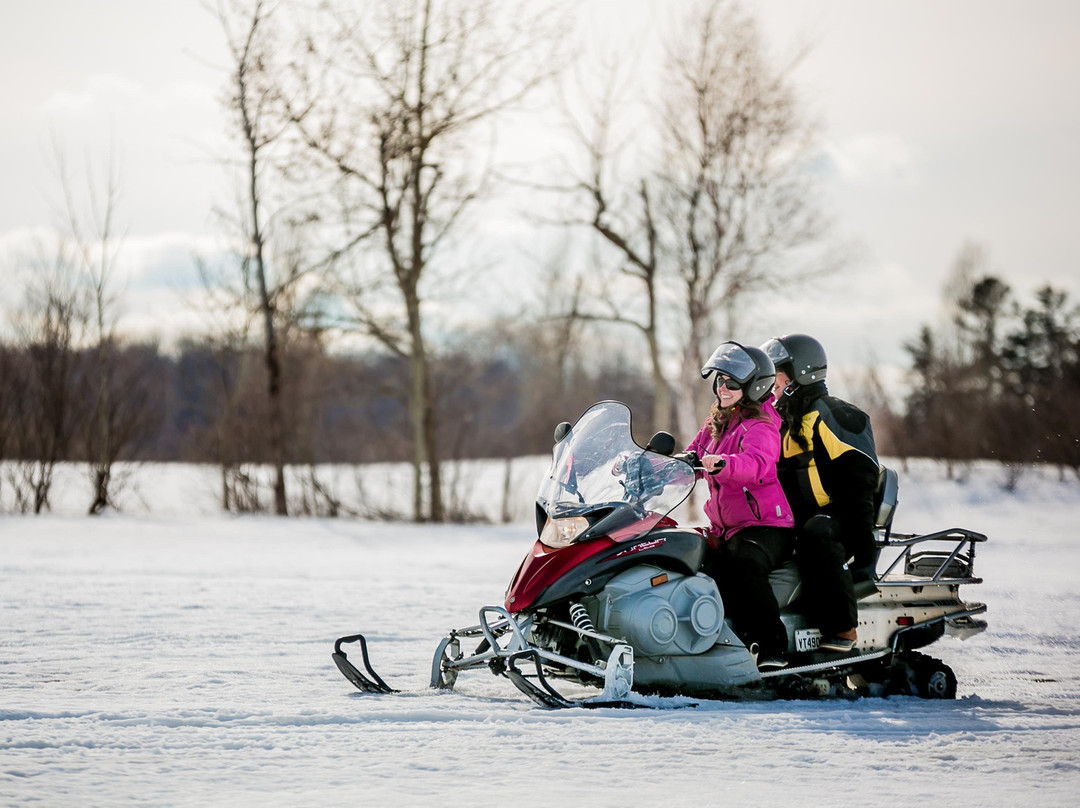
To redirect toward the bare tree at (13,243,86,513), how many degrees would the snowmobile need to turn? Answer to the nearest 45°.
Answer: approximately 90° to its right

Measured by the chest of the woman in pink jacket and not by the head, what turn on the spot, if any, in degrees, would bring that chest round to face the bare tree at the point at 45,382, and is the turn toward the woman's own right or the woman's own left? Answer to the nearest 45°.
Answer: approximately 90° to the woman's own right

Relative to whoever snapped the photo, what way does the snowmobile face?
facing the viewer and to the left of the viewer
